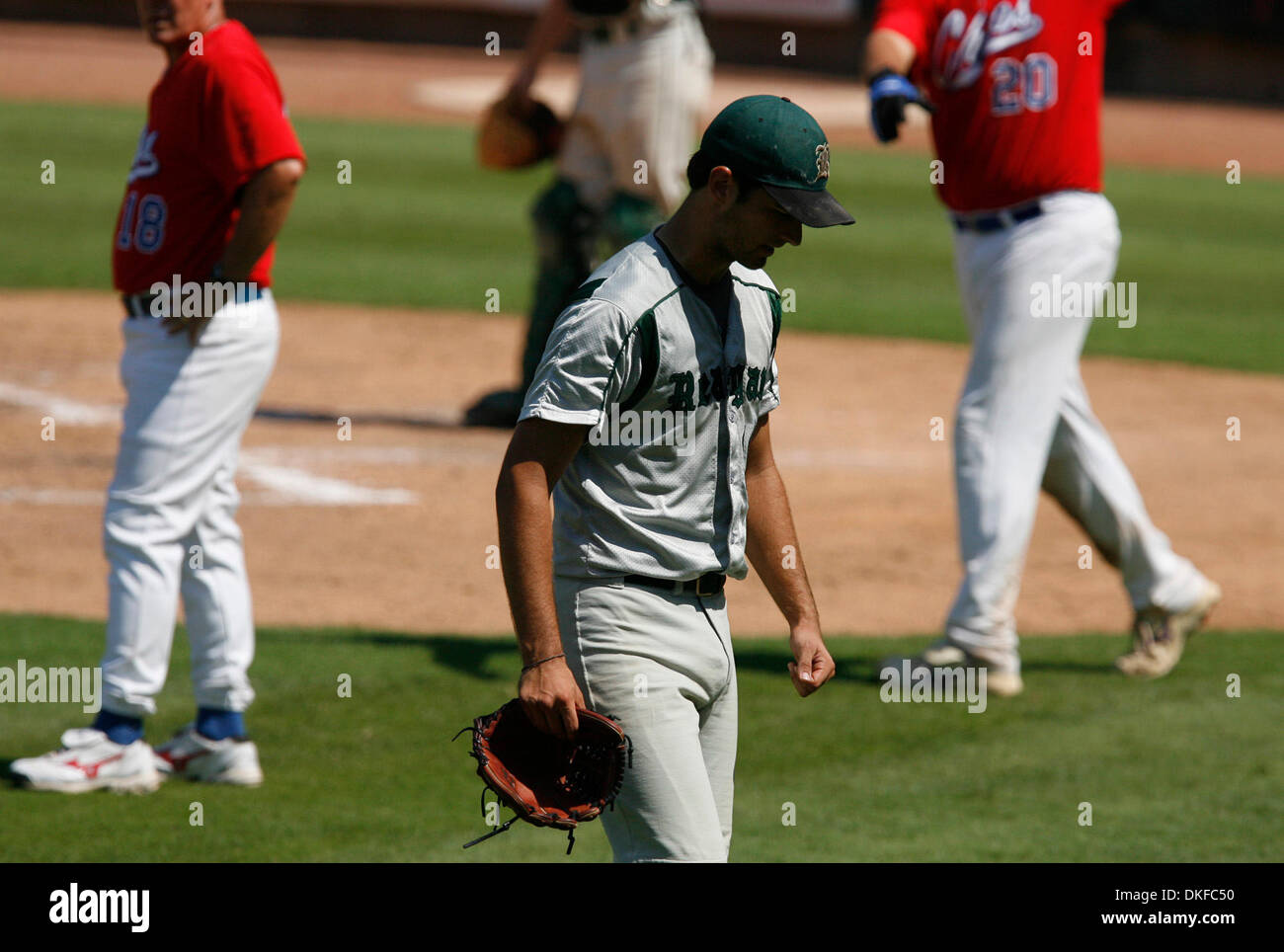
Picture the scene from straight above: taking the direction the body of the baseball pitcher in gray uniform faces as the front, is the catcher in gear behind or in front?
behind

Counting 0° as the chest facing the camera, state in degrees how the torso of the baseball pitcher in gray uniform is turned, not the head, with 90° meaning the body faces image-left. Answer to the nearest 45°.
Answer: approximately 315°
